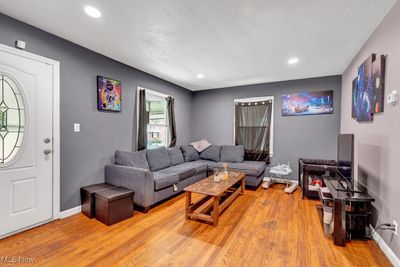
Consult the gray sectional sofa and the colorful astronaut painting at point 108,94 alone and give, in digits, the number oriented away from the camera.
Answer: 0

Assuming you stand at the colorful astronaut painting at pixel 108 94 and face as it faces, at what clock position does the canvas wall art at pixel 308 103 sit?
The canvas wall art is roughly at 11 o'clock from the colorful astronaut painting.

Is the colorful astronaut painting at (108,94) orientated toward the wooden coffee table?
yes

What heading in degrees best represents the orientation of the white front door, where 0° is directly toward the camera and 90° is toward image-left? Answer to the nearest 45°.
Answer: approximately 315°

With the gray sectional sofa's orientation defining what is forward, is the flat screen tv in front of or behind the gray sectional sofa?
in front

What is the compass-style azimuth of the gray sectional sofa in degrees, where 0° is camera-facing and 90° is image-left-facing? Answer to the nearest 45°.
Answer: approximately 315°

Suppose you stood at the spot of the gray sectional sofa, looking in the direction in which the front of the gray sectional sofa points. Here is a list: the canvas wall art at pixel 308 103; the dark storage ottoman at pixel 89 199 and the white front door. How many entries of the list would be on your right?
2

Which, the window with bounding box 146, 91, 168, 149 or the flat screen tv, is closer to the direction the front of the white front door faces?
the flat screen tv

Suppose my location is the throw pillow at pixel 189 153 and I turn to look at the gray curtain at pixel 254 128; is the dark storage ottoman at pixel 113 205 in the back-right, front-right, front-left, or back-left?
back-right

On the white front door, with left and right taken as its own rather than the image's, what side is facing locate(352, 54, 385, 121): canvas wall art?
front

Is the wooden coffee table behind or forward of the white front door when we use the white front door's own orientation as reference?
forward
